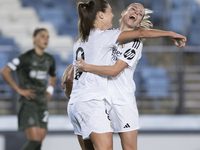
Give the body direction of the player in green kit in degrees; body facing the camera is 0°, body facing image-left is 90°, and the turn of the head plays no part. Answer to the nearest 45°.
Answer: approximately 315°
